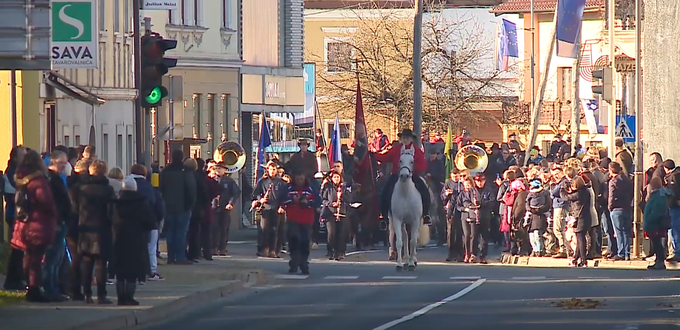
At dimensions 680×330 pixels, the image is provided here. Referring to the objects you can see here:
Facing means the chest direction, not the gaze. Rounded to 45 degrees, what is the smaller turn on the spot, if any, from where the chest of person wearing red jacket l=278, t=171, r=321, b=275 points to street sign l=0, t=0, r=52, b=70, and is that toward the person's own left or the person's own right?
approximately 45° to the person's own right

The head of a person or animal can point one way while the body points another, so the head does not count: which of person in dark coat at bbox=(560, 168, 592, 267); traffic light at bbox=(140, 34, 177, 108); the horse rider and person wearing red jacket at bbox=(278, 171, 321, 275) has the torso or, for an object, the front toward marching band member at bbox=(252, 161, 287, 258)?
the person in dark coat

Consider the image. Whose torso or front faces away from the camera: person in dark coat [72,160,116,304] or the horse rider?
the person in dark coat

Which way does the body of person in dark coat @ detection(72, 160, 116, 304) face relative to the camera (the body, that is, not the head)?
away from the camera

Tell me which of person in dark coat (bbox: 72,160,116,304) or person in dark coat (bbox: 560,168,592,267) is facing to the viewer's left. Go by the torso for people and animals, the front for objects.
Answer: person in dark coat (bbox: 560,168,592,267)

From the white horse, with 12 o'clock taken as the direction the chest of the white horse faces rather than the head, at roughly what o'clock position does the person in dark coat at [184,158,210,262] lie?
The person in dark coat is roughly at 3 o'clock from the white horse.

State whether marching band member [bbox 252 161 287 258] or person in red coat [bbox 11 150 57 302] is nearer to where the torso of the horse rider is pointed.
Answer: the person in red coat

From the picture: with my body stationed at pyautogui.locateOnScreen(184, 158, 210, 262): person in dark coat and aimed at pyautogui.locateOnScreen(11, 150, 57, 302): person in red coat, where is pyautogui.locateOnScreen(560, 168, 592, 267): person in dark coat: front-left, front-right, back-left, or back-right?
back-left

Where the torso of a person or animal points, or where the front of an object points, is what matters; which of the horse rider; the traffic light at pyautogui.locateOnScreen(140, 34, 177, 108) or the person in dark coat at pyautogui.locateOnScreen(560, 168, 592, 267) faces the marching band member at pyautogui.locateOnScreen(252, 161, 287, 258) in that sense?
the person in dark coat

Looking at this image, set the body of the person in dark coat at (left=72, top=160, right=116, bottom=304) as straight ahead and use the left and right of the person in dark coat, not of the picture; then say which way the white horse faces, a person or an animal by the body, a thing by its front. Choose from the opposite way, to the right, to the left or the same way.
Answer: the opposite way
